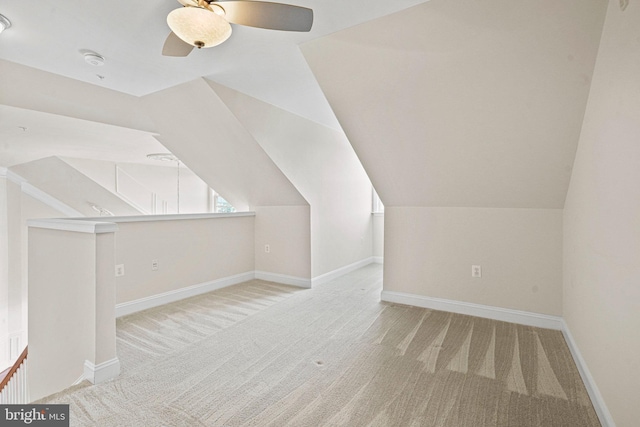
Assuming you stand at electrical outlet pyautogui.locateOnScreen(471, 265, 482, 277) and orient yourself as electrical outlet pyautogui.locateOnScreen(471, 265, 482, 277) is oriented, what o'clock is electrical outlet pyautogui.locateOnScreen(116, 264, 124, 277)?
electrical outlet pyautogui.locateOnScreen(116, 264, 124, 277) is roughly at 2 o'clock from electrical outlet pyautogui.locateOnScreen(471, 265, 482, 277).

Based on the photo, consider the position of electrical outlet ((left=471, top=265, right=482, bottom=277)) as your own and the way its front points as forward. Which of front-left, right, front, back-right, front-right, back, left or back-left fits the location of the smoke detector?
front-right

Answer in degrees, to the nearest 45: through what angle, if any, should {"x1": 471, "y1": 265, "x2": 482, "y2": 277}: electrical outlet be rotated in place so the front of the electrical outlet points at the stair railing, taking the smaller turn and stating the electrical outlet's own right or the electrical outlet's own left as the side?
approximately 45° to the electrical outlet's own right

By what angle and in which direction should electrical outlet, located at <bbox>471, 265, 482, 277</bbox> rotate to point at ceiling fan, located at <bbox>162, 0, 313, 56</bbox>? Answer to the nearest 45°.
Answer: approximately 45° to its right

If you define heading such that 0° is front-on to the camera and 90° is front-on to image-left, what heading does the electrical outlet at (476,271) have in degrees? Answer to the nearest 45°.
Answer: approximately 0°
